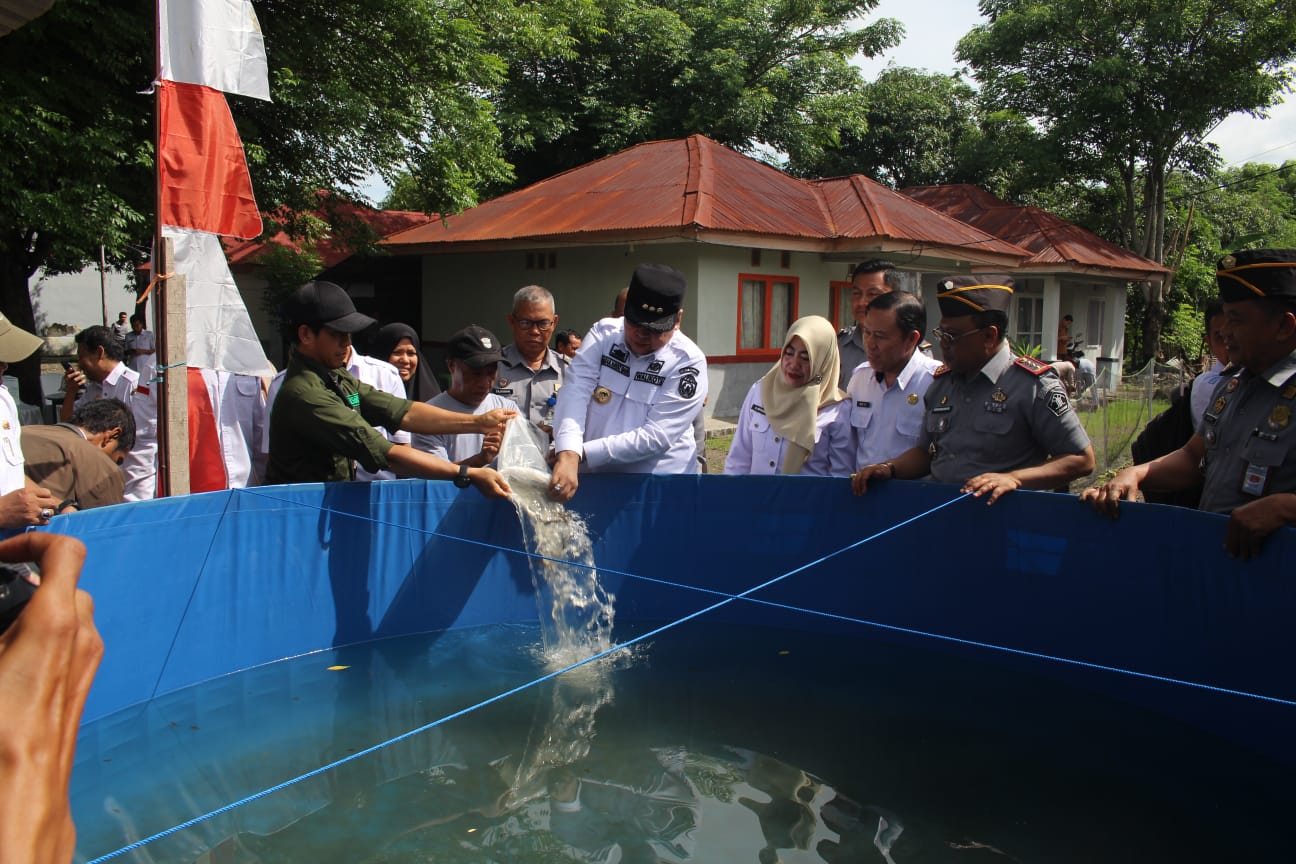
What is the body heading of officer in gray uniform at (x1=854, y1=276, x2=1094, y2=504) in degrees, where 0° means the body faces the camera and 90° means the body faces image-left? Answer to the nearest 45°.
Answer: approximately 45°

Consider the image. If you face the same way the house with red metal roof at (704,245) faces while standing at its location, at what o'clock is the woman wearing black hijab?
The woman wearing black hijab is roughly at 2 o'clock from the house with red metal roof.

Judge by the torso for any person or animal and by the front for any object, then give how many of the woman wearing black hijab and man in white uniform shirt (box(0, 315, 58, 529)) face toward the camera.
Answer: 1

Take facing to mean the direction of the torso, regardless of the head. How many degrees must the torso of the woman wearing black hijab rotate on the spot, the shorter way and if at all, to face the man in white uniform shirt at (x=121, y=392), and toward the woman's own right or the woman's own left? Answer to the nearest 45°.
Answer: approximately 135° to the woman's own right

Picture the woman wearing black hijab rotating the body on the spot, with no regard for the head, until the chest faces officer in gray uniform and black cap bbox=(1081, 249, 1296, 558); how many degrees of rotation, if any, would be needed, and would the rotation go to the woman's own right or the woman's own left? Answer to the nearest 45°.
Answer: approximately 45° to the woman's own left

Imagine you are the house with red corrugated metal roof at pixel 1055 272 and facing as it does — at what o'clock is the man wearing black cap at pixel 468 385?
The man wearing black cap is roughly at 2 o'clock from the house with red corrugated metal roof.

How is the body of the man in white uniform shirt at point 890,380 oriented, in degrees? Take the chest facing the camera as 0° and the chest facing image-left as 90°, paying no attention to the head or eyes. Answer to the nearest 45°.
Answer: approximately 45°

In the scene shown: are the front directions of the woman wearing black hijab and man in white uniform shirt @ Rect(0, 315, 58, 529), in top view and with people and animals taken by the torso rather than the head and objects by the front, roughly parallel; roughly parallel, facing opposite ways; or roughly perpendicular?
roughly perpendicular

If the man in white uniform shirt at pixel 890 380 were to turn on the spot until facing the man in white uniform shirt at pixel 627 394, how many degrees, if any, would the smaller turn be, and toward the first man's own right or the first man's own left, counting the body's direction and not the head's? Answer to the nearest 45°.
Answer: approximately 45° to the first man's own right

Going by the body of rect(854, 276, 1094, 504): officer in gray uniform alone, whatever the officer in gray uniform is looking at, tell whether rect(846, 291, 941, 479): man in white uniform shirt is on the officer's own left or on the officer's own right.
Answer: on the officer's own right
